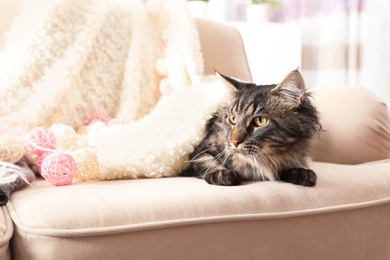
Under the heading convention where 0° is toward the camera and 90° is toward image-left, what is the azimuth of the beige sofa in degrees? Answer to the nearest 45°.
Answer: approximately 0°
